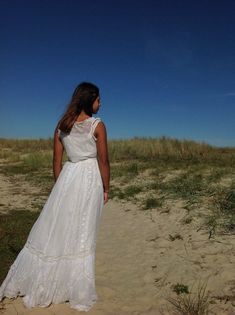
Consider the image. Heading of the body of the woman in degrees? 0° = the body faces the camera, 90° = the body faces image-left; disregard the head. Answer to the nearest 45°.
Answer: approximately 180°
